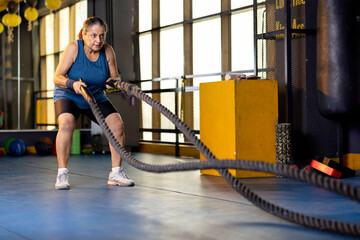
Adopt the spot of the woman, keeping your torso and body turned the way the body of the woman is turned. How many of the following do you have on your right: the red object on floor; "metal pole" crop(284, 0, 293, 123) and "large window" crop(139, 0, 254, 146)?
0

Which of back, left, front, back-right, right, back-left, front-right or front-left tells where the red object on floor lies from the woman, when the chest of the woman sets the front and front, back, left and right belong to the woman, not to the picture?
front-left

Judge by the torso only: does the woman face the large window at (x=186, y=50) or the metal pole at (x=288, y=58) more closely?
the metal pole

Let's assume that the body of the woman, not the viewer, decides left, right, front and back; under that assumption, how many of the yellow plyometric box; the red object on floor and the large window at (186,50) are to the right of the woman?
0

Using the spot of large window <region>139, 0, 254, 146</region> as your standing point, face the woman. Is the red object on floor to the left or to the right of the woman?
left

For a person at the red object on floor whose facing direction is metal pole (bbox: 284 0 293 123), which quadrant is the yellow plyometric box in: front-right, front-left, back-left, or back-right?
front-left

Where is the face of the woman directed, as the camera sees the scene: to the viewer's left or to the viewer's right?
to the viewer's right

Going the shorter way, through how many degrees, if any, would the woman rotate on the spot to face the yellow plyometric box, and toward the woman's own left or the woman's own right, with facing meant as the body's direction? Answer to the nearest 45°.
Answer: approximately 45° to the woman's own left

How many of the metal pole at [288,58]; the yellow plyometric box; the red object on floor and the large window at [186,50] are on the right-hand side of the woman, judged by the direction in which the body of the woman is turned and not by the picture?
0

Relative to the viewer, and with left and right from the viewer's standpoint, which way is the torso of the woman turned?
facing the viewer and to the right of the viewer

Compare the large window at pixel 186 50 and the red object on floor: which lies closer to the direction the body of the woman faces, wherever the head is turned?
the red object on floor

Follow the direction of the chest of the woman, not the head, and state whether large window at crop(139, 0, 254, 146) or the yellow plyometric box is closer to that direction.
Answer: the yellow plyometric box

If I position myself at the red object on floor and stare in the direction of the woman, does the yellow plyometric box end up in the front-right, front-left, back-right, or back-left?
front-right

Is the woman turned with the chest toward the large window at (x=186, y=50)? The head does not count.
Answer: no

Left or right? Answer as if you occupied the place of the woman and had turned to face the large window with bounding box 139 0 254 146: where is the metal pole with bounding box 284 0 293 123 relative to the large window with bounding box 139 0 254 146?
right

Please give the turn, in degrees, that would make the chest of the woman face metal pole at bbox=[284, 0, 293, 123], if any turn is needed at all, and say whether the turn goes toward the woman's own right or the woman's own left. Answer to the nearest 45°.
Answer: approximately 45° to the woman's own left
